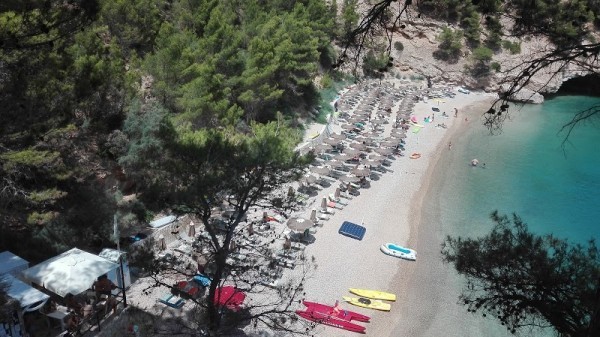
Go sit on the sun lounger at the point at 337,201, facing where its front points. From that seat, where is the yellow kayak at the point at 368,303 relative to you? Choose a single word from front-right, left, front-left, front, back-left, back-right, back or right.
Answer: front-right

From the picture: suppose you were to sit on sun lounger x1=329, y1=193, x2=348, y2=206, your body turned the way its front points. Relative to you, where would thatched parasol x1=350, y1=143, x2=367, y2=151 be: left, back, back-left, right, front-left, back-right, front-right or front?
back-left

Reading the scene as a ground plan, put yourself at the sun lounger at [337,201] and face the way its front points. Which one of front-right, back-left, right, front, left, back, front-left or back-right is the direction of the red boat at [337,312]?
front-right

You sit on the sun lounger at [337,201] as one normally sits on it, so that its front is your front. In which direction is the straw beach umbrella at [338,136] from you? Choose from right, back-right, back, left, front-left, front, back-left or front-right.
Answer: back-left

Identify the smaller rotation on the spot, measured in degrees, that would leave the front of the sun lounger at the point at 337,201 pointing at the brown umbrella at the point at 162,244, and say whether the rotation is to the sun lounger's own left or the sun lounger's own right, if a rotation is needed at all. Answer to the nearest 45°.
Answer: approximately 90° to the sun lounger's own right

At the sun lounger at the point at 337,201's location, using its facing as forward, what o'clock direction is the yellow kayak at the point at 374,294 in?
The yellow kayak is roughly at 1 o'clock from the sun lounger.

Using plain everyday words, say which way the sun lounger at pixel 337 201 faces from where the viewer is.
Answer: facing the viewer and to the right of the viewer

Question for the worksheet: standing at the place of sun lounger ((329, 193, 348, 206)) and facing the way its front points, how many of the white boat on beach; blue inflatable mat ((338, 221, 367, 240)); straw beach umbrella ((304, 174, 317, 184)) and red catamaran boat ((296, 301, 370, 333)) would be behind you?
1

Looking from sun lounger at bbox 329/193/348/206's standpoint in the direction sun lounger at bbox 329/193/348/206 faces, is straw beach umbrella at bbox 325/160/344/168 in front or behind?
behind

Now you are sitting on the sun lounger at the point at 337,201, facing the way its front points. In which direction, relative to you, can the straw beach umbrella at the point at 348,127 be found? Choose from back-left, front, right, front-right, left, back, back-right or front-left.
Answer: back-left

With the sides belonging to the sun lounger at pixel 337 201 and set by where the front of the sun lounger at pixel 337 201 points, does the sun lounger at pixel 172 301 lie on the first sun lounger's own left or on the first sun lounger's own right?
on the first sun lounger's own right

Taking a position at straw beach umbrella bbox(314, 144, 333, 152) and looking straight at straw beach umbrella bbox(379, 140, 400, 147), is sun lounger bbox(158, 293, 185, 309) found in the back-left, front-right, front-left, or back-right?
back-right
